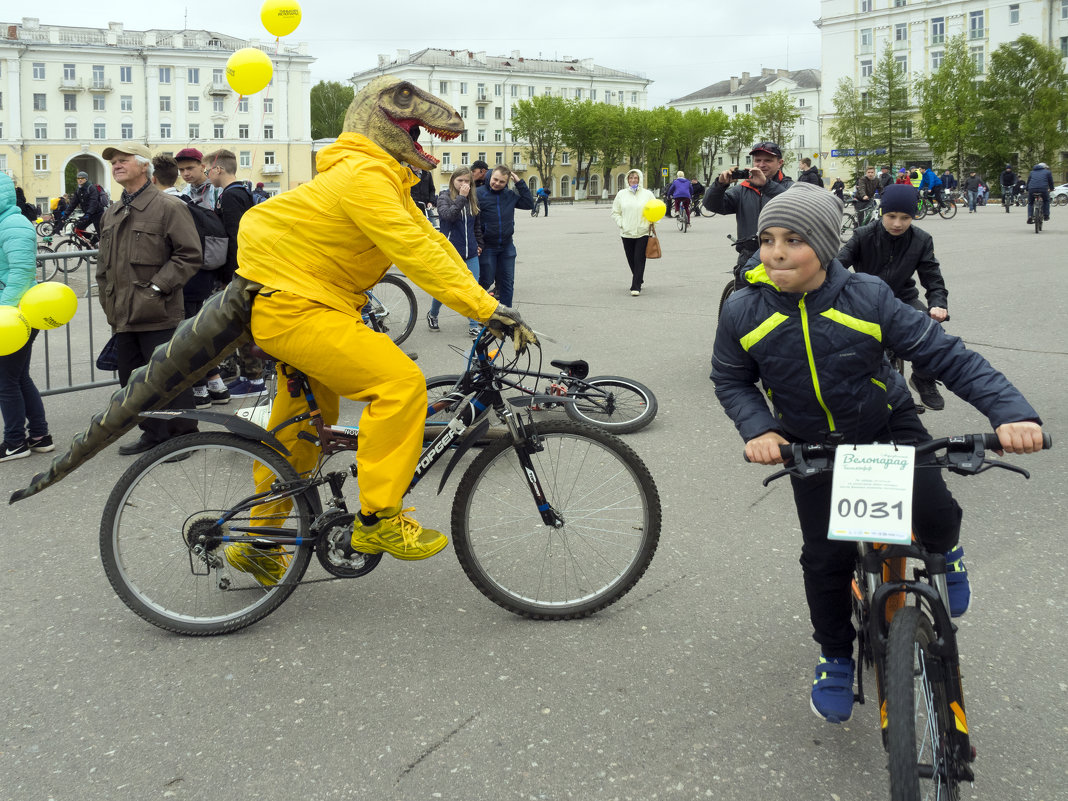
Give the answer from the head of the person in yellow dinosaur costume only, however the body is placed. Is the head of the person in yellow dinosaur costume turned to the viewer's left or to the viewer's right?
to the viewer's right

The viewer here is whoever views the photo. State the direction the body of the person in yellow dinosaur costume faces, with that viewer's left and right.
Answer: facing to the right of the viewer

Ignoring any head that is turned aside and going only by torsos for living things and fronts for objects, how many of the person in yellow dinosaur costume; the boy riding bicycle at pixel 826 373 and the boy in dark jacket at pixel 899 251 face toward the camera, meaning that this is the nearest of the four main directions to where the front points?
2

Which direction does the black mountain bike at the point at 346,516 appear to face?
to the viewer's right

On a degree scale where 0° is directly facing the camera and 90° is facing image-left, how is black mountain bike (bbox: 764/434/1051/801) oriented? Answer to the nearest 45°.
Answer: approximately 0°
